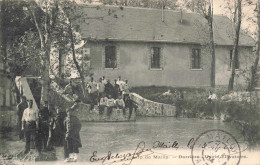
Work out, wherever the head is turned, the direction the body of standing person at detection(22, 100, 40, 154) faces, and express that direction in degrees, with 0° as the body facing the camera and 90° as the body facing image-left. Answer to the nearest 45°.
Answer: approximately 0°

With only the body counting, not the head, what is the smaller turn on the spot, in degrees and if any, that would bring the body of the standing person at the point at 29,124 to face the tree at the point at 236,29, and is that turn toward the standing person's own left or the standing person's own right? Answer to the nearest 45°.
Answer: approximately 90° to the standing person's own left
